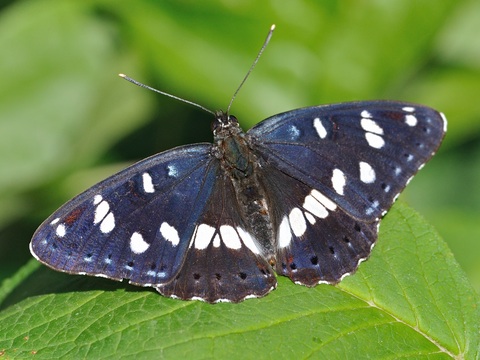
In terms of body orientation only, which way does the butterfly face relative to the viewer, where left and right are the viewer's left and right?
facing away from the viewer
